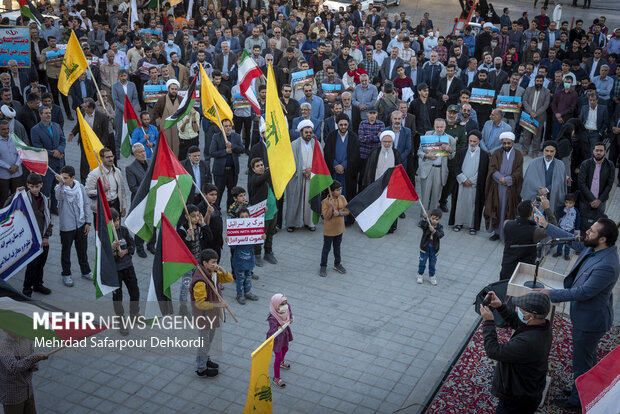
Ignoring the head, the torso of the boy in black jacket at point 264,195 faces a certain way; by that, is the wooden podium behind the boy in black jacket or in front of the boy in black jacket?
in front

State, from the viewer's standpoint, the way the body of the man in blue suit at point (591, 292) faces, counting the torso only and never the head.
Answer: to the viewer's left

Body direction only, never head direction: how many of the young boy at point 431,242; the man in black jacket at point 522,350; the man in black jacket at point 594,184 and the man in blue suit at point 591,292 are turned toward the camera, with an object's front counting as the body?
2

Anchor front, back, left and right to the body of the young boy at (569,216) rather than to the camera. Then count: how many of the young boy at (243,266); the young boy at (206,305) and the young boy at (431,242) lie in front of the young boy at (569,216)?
3

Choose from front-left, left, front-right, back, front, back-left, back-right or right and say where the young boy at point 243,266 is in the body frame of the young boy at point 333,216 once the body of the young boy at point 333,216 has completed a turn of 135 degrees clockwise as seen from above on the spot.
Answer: front-left

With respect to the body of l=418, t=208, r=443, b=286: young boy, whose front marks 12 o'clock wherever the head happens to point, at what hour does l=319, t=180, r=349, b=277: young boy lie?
l=319, t=180, r=349, b=277: young boy is roughly at 3 o'clock from l=418, t=208, r=443, b=286: young boy.

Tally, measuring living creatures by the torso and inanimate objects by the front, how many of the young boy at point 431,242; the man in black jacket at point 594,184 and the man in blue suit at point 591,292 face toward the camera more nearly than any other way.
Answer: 2

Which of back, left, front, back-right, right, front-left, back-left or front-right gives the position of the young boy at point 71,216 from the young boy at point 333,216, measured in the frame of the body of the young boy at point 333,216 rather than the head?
back-right

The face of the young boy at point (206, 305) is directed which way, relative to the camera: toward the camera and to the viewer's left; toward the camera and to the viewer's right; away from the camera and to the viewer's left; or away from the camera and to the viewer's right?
toward the camera and to the viewer's right

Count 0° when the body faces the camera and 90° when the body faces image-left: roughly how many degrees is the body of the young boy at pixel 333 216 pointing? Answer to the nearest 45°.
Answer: approximately 315°

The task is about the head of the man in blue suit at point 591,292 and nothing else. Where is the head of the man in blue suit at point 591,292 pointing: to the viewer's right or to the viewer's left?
to the viewer's left

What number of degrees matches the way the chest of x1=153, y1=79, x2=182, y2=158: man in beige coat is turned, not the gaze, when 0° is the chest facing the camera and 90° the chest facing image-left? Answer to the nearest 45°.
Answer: approximately 315°

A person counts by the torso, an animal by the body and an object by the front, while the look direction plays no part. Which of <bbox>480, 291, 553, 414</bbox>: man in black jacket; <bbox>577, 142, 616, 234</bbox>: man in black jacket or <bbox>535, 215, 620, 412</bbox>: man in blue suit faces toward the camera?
<bbox>577, 142, 616, 234</bbox>: man in black jacket
